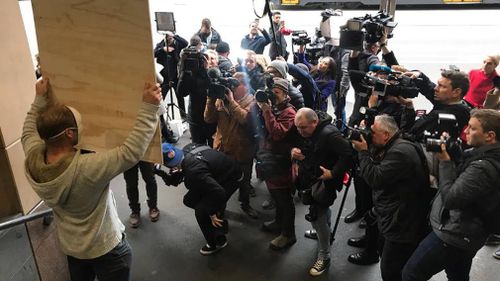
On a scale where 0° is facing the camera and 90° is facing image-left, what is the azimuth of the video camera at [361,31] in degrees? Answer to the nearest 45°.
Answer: approximately 45°

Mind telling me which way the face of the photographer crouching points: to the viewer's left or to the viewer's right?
to the viewer's left

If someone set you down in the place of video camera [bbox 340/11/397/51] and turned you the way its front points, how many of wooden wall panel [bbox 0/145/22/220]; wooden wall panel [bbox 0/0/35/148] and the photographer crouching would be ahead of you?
3

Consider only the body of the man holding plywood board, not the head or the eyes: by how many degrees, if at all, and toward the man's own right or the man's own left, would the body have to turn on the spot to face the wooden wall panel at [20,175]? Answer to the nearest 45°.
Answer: approximately 90° to the man's own left

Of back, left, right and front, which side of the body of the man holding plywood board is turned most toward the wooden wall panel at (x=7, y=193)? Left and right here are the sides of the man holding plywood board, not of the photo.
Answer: left

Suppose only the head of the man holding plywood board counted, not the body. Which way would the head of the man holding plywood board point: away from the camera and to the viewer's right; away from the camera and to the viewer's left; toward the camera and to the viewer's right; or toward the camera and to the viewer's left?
away from the camera and to the viewer's right
